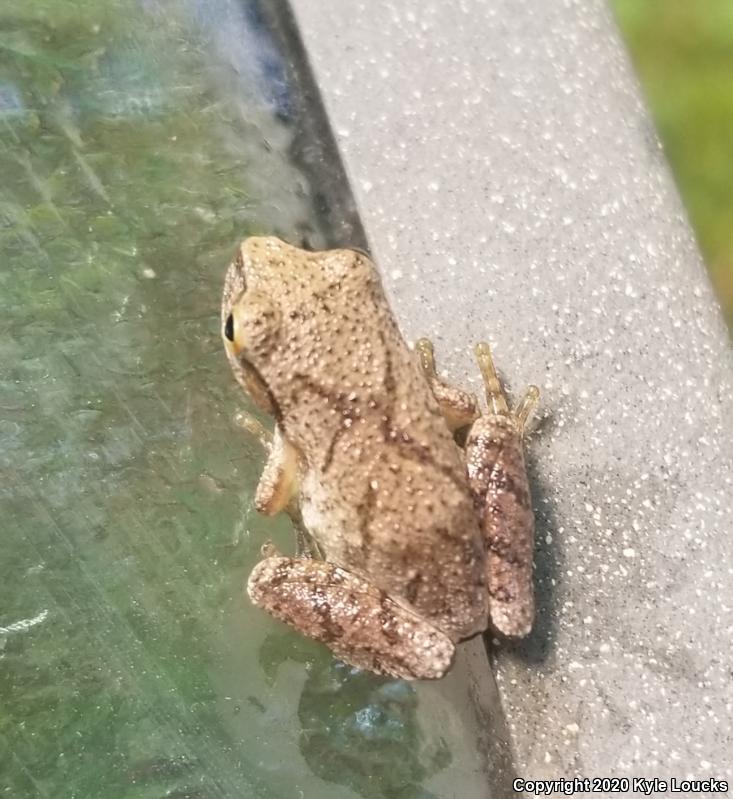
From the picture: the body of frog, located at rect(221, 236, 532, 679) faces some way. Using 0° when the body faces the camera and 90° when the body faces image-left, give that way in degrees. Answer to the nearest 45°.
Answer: approximately 135°
